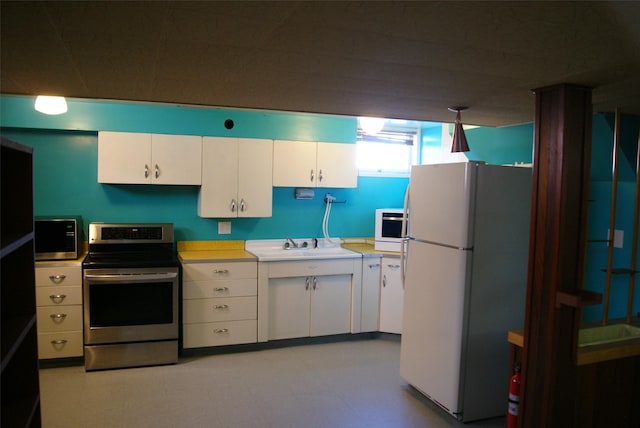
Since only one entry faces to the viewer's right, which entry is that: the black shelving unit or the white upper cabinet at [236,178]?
the black shelving unit

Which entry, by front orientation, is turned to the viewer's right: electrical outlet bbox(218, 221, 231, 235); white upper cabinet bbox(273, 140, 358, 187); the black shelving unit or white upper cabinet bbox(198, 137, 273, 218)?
the black shelving unit

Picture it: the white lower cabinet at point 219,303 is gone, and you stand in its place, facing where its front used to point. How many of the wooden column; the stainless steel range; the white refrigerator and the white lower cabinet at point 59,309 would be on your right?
2

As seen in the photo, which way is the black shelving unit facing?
to the viewer's right

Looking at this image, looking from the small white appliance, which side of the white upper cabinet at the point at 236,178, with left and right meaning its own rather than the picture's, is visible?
left

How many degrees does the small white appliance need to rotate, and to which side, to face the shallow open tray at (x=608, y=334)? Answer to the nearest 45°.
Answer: approximately 45° to its left
